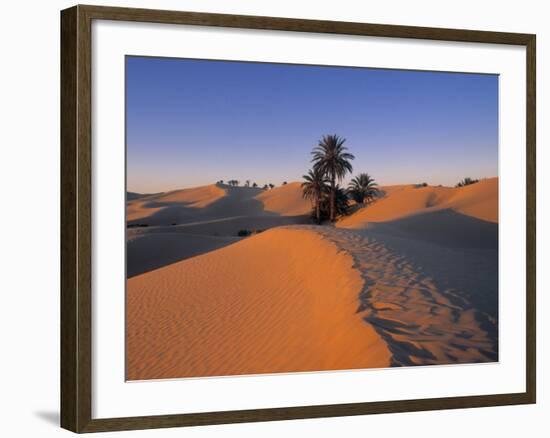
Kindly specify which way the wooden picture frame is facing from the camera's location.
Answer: facing the viewer and to the right of the viewer
